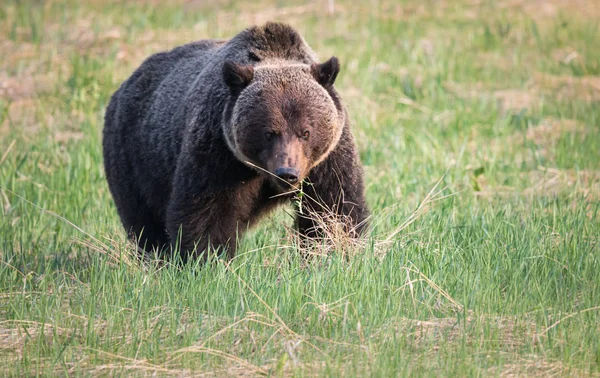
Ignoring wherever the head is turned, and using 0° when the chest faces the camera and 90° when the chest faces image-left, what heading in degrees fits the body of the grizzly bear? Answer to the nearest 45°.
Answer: approximately 315°
